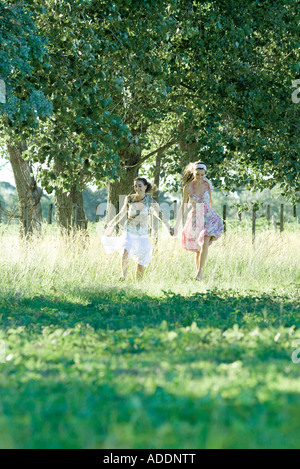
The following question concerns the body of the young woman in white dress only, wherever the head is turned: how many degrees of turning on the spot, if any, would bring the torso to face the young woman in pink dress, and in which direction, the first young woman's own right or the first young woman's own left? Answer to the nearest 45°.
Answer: approximately 90° to the first young woman's own left

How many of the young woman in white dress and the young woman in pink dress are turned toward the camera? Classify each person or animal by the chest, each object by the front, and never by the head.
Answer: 2

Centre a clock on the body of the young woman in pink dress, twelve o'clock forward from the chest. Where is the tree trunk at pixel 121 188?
The tree trunk is roughly at 5 o'clock from the young woman in pink dress.

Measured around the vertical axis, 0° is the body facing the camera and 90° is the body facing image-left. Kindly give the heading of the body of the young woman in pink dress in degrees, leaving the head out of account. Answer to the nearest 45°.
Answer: approximately 0°

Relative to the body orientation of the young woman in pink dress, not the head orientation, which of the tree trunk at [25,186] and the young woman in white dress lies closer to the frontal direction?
the young woman in white dress

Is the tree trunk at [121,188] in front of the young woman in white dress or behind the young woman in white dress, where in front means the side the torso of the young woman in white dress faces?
behind

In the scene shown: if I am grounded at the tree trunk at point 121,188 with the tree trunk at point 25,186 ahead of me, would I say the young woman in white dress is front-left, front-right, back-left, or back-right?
back-left

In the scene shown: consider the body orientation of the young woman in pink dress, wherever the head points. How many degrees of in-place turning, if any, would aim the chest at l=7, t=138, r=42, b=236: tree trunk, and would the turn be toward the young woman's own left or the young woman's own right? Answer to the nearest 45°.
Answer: approximately 135° to the young woman's own right

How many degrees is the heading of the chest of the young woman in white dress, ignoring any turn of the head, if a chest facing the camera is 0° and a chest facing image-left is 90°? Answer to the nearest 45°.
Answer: approximately 0°
